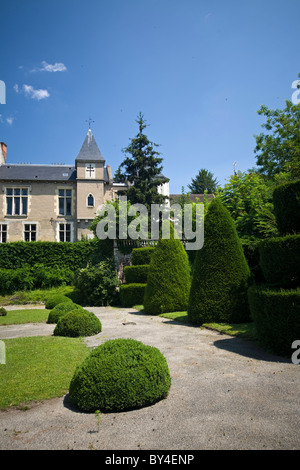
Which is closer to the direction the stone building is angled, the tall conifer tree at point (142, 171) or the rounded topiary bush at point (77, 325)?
the rounded topiary bush

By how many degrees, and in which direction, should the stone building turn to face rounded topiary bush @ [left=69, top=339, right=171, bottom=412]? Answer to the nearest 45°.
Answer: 0° — it already faces it

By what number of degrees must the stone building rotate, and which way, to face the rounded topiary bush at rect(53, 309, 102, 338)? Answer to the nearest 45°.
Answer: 0° — it already faces it

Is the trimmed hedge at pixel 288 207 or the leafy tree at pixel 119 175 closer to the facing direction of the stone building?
the trimmed hedge

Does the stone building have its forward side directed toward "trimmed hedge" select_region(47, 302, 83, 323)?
yes

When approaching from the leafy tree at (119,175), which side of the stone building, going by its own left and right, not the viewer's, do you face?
left

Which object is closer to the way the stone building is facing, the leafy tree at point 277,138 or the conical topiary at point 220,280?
the conical topiary

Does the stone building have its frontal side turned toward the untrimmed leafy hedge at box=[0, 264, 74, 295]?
yes
